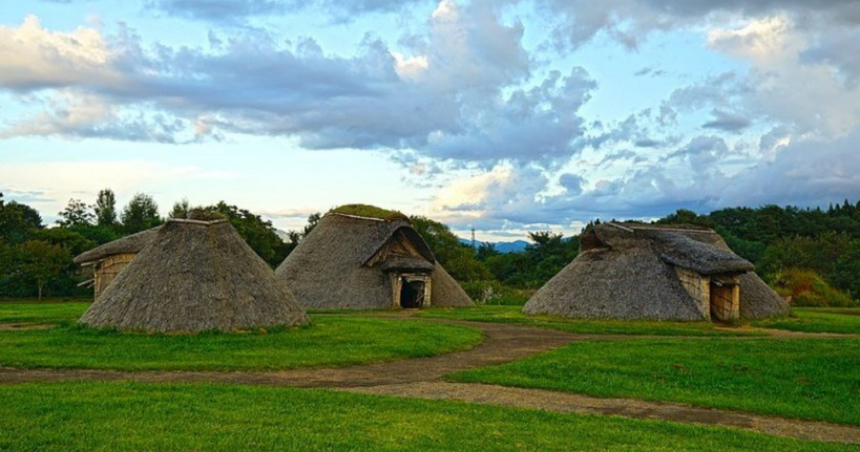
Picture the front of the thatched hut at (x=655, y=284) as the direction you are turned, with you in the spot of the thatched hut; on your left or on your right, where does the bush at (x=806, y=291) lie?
on your left

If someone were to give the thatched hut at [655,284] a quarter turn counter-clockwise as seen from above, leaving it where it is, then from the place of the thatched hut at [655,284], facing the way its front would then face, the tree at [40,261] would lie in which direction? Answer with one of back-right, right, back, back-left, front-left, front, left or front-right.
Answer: back-left

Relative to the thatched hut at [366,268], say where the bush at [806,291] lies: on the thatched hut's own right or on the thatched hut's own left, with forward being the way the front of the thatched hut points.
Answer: on the thatched hut's own left

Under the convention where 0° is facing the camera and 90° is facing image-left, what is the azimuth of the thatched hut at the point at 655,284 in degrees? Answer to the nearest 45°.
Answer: approximately 315°

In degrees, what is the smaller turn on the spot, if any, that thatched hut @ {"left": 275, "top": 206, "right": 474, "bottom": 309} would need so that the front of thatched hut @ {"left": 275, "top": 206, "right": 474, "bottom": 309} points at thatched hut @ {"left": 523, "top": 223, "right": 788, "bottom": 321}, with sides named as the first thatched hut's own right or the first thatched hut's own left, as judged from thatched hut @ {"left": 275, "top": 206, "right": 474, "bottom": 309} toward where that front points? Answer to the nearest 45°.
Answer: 0° — it already faces it

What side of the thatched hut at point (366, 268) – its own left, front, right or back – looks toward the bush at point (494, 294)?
left

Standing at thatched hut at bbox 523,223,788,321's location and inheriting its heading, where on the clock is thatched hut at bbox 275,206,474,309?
thatched hut at bbox 275,206,474,309 is roughly at 5 o'clock from thatched hut at bbox 523,223,788,321.

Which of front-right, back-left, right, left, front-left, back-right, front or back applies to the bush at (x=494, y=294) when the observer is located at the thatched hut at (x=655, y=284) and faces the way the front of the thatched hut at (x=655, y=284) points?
back
